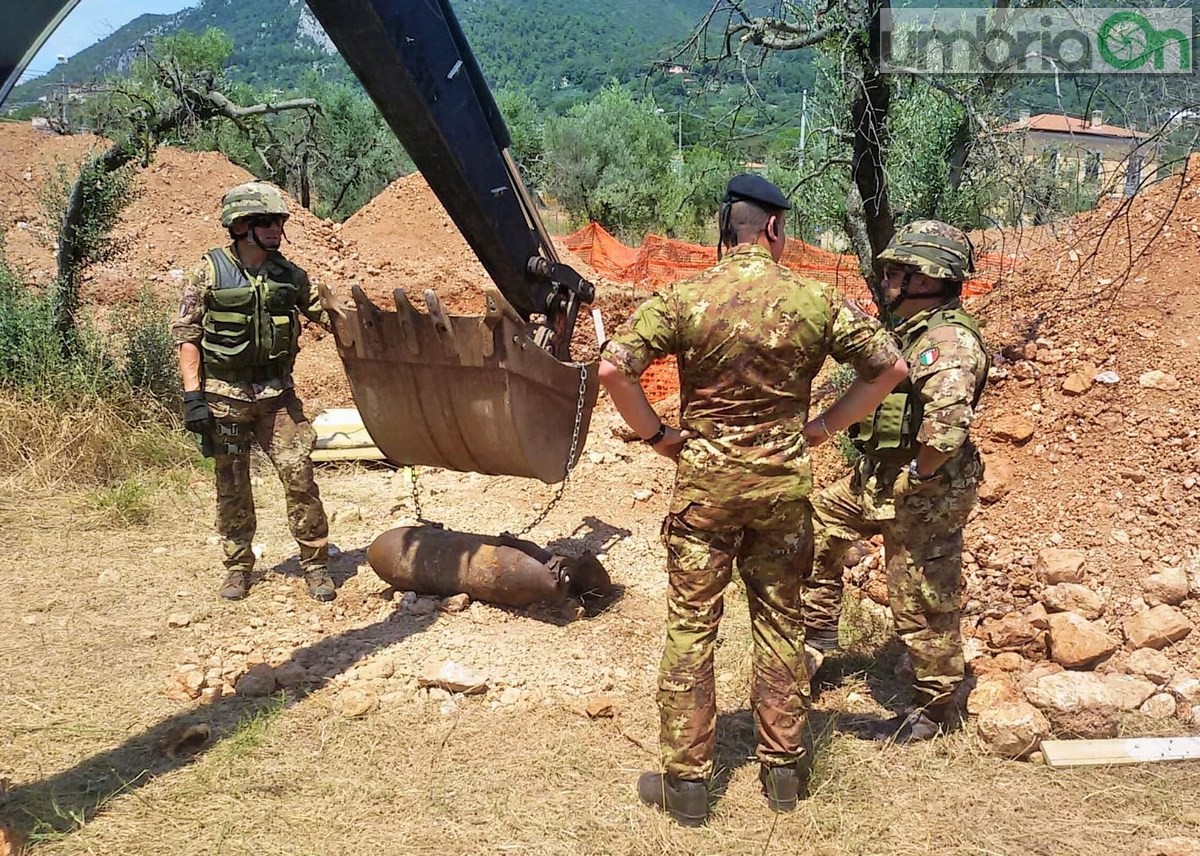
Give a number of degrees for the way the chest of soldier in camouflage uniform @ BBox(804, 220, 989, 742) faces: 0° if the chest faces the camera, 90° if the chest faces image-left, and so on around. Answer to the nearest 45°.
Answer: approximately 90°

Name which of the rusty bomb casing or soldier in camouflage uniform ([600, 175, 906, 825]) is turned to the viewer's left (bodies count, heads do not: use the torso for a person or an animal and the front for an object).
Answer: the rusty bomb casing

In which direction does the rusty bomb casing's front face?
to the viewer's left

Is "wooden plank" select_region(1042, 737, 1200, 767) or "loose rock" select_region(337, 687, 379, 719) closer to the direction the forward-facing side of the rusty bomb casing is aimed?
the loose rock

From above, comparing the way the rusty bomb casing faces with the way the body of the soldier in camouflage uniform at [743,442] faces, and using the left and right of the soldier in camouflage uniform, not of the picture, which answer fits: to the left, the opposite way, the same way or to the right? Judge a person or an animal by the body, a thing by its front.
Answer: to the left

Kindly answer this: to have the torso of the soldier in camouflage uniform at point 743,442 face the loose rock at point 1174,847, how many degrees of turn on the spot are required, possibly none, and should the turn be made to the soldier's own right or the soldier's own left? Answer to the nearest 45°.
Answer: approximately 90° to the soldier's own right

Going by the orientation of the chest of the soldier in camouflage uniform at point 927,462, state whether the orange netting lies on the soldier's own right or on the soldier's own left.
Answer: on the soldier's own right

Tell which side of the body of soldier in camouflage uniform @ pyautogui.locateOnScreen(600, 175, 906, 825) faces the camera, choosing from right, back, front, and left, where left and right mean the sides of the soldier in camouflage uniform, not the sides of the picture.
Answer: back

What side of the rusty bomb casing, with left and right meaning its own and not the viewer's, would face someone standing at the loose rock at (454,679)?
left

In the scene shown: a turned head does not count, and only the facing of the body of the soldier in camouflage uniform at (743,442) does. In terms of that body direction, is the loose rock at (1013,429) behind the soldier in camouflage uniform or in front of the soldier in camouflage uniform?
in front

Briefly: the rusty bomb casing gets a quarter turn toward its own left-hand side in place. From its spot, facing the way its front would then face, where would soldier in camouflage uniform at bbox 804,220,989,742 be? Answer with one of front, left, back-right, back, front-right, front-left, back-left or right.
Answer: front-left

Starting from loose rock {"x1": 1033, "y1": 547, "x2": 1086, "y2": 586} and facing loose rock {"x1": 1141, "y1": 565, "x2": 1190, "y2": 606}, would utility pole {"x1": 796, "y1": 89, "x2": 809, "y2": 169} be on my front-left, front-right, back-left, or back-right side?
back-left

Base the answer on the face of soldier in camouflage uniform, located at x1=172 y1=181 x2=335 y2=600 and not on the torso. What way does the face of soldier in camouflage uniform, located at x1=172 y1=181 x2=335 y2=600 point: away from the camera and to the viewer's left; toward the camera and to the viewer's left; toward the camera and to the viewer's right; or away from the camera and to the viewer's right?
toward the camera and to the viewer's right
